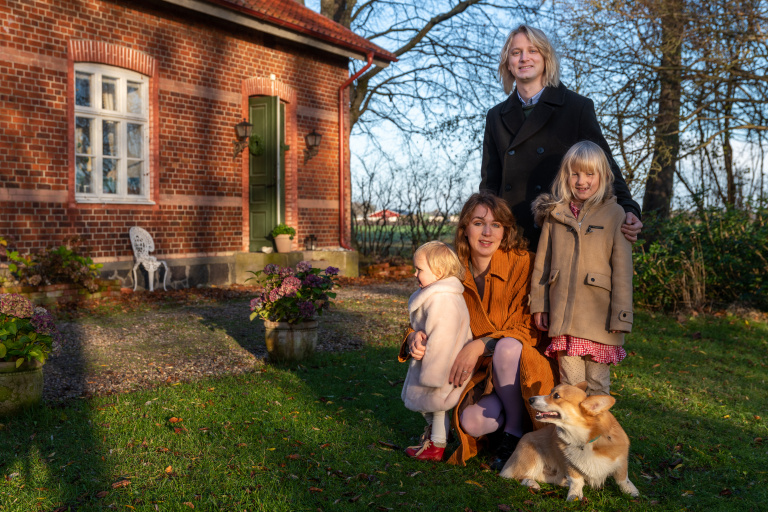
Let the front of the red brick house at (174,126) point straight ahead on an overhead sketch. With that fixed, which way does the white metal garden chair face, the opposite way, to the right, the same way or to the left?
the same way

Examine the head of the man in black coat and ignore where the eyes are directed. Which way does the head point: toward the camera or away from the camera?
toward the camera

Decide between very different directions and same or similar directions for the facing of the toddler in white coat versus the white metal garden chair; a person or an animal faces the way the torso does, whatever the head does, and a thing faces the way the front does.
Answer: very different directions

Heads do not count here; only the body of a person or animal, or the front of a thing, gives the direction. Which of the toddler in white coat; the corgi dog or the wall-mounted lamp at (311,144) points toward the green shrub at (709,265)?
the wall-mounted lamp

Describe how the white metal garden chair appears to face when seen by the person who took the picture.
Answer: facing the viewer and to the right of the viewer

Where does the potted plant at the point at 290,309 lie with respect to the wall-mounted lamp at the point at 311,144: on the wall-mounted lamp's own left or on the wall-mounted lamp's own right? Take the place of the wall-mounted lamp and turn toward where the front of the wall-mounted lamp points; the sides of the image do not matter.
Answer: on the wall-mounted lamp's own right

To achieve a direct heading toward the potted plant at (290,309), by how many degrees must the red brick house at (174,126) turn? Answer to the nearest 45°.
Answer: approximately 45° to its right

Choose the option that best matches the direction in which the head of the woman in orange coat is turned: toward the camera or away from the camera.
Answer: toward the camera

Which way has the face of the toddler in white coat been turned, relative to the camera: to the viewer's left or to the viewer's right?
to the viewer's left

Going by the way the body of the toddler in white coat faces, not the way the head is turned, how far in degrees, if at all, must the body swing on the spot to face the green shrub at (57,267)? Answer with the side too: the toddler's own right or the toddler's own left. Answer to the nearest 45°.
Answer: approximately 45° to the toddler's own right

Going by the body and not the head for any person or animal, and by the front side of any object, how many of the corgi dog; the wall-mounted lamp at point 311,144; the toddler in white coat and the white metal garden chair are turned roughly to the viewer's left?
1
